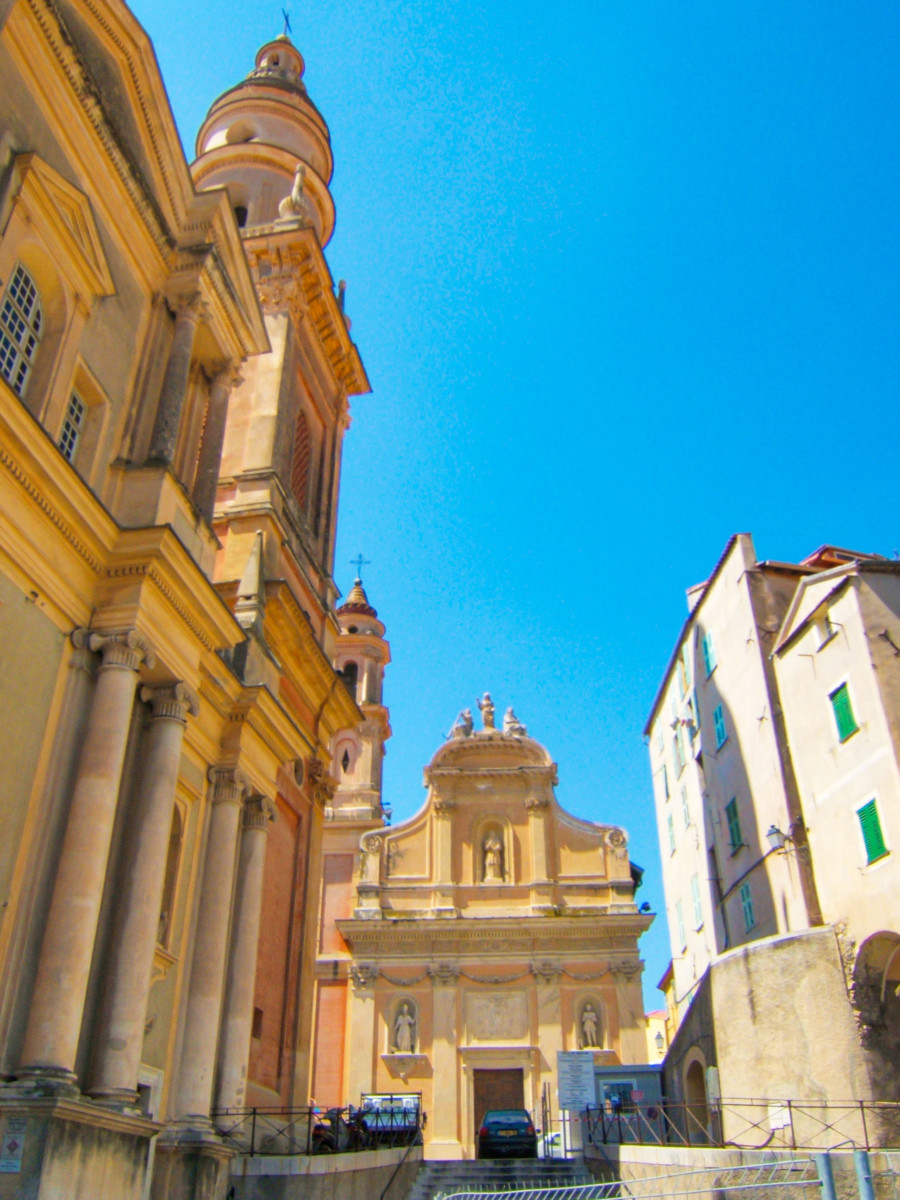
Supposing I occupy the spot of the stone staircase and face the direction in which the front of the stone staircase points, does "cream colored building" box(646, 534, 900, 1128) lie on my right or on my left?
on my left

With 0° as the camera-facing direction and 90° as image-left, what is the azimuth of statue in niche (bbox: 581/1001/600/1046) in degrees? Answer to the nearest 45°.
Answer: approximately 0°

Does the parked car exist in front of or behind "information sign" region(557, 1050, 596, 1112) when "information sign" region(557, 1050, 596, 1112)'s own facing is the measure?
in front

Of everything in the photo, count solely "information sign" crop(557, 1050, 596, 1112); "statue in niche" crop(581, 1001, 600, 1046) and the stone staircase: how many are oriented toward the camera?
3

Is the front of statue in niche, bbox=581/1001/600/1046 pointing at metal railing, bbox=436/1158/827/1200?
yes

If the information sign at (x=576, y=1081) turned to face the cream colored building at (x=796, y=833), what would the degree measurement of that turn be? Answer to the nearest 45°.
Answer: approximately 45° to its left

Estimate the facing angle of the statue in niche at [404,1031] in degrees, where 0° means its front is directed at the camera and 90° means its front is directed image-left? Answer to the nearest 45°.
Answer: approximately 0°
